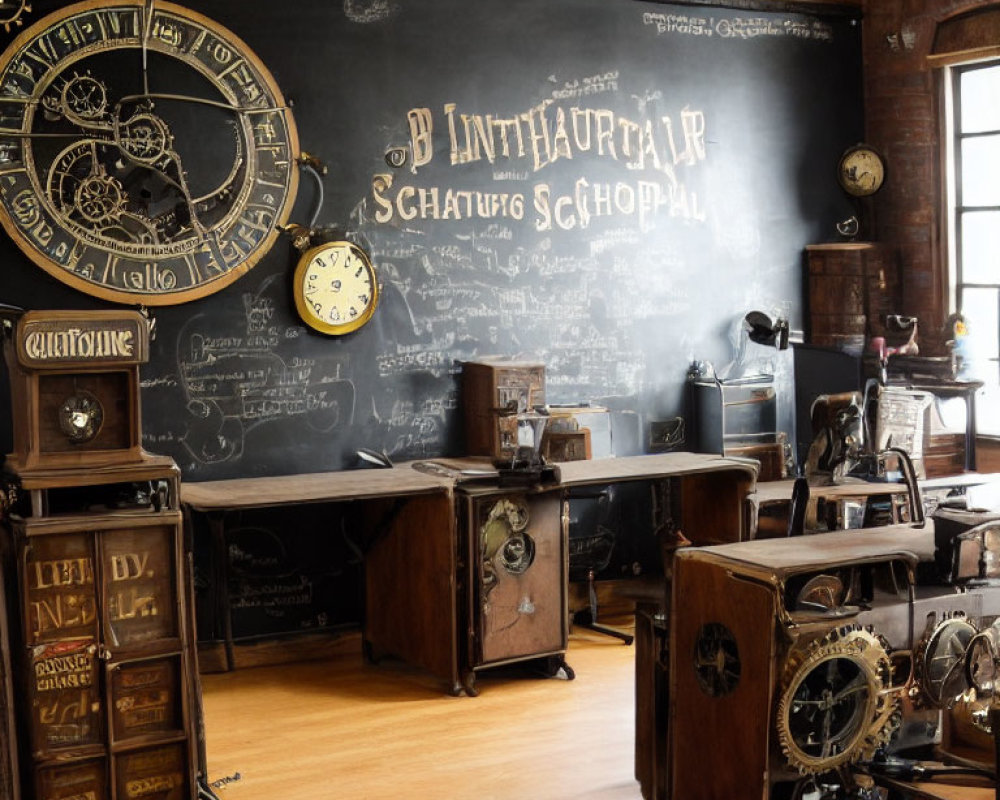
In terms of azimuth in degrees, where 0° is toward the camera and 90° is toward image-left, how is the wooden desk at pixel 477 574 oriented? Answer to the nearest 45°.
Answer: approximately 315°

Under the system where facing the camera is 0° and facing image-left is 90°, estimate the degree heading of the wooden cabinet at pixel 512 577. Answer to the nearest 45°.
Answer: approximately 315°

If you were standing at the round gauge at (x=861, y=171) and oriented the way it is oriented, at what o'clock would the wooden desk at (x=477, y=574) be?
The wooden desk is roughly at 1 o'clock from the round gauge.

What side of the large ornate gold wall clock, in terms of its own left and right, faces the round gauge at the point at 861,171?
left

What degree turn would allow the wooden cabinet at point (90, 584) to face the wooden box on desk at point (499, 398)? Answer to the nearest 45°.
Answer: approximately 135° to its left

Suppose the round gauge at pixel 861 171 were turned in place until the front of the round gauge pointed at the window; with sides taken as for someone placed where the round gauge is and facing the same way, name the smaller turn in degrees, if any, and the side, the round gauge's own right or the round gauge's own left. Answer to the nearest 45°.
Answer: approximately 90° to the round gauge's own left

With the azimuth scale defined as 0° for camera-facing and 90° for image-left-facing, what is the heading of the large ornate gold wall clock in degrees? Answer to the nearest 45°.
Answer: approximately 0°

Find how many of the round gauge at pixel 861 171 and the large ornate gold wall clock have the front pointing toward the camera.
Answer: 2

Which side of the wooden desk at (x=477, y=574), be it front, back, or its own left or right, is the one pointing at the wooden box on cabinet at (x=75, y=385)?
right
